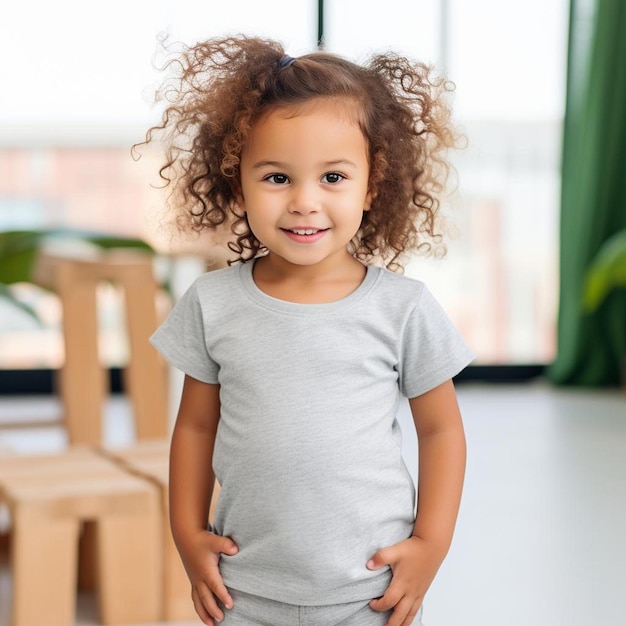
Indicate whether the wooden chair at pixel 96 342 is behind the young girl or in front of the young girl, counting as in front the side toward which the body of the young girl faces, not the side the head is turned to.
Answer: behind

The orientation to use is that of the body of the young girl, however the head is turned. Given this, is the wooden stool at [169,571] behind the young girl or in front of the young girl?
behind

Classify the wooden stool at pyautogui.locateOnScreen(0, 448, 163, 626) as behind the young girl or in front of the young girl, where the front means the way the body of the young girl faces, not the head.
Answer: behind

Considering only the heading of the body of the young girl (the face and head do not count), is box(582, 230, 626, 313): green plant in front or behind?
behind

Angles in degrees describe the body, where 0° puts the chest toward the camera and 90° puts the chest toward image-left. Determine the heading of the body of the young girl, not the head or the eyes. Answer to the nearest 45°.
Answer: approximately 0°

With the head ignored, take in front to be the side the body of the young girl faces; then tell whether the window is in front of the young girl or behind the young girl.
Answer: behind

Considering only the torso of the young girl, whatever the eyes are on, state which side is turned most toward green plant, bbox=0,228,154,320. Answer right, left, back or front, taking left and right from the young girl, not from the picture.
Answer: back
